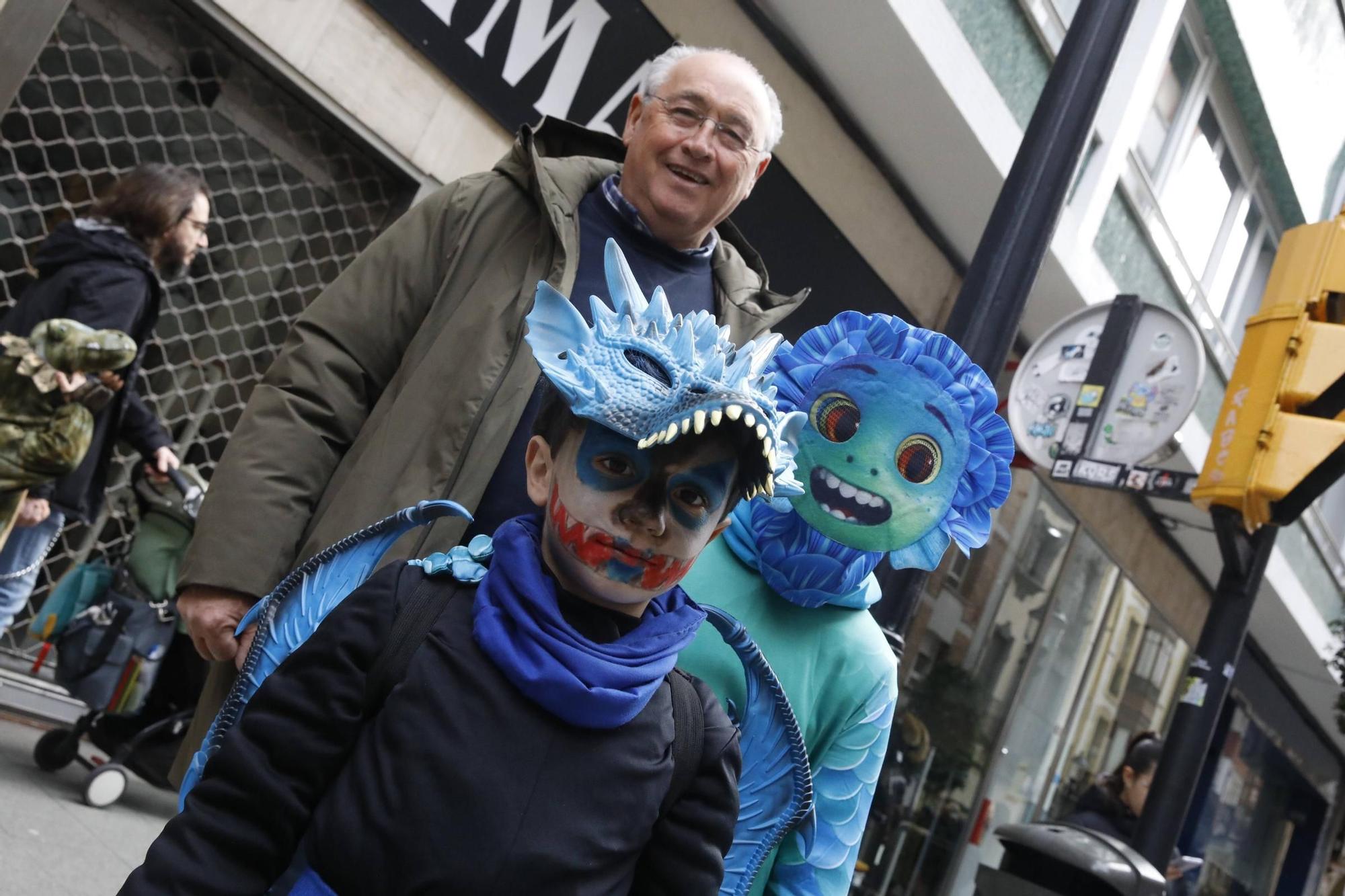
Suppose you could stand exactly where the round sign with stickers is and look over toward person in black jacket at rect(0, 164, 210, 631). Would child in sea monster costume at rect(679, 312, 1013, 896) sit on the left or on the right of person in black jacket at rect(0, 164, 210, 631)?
left

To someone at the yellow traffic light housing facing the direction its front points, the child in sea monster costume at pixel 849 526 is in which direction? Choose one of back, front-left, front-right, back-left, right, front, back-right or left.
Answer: right

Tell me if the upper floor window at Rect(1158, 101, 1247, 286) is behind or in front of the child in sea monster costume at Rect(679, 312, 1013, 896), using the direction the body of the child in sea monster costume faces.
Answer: behind

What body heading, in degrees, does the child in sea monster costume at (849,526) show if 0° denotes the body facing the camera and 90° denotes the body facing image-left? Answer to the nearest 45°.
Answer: approximately 0°

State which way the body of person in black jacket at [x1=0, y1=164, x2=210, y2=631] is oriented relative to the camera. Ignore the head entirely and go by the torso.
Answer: to the viewer's right

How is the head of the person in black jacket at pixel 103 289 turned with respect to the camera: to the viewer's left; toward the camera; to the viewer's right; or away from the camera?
to the viewer's right

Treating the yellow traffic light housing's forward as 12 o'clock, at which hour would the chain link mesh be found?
The chain link mesh is roughly at 5 o'clock from the yellow traffic light housing.
